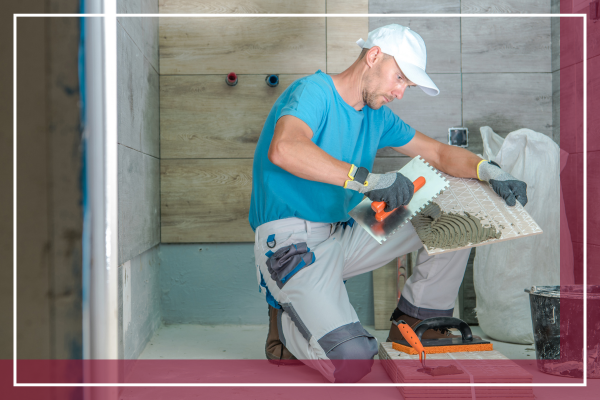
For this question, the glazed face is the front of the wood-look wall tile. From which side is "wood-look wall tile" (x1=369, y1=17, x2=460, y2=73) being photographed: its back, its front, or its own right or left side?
front

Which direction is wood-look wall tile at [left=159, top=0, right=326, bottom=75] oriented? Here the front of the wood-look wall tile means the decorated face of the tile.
toward the camera

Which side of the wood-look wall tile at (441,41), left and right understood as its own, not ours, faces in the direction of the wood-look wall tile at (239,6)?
right

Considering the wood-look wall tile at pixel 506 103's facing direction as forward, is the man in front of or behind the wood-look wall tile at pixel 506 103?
in front

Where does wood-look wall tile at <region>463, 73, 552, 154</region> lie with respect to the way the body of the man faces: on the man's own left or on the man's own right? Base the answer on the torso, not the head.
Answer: on the man's own left

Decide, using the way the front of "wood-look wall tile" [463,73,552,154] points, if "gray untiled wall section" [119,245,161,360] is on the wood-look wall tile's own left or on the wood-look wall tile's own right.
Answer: on the wood-look wall tile's own right

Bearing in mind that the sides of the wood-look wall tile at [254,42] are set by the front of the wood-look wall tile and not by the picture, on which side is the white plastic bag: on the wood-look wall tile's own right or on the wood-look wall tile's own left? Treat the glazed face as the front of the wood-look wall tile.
on the wood-look wall tile's own left

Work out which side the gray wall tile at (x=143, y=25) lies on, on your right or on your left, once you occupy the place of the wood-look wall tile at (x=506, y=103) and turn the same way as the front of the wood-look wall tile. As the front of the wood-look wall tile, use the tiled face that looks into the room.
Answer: on your right

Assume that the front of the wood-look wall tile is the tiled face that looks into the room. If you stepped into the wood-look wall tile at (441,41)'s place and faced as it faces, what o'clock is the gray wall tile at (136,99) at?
The gray wall tile is roughly at 2 o'clock from the wood-look wall tile.

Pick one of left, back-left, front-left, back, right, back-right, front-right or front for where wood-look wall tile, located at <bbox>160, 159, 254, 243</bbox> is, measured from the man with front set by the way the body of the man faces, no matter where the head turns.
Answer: back

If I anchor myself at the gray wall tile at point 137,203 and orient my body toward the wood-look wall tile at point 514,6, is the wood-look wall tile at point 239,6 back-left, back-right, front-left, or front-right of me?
front-left

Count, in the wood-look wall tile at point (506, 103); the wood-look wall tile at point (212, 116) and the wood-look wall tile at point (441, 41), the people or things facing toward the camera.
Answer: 3

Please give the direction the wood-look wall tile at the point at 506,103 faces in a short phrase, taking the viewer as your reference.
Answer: facing the viewer

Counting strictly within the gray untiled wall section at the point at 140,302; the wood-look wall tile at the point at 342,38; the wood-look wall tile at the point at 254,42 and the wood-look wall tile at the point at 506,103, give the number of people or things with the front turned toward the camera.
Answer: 3
